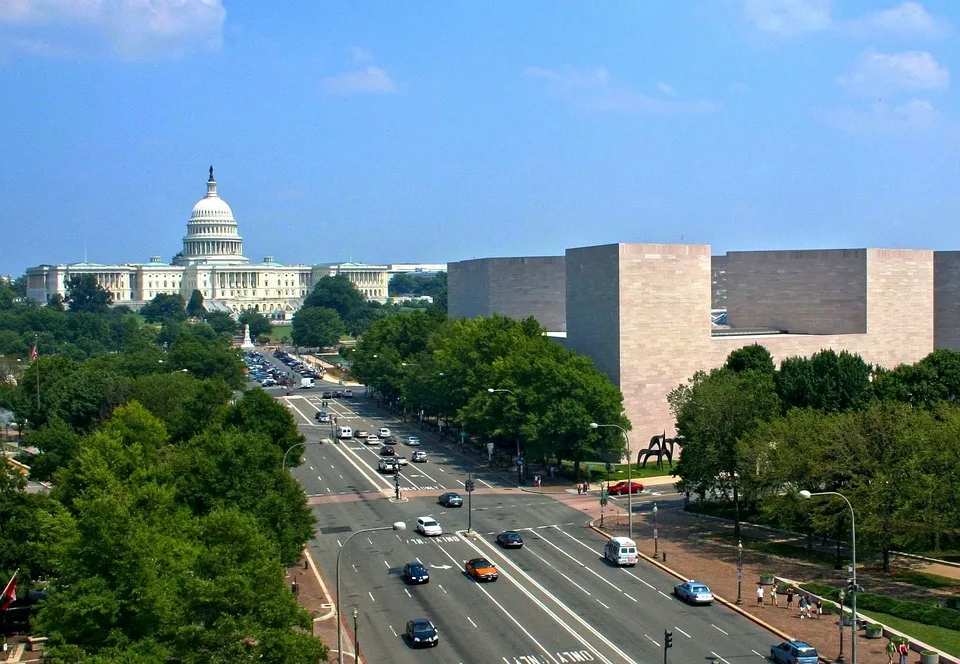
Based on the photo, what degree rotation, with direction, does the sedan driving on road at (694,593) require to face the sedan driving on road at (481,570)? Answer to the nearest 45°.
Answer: approximately 45° to its left

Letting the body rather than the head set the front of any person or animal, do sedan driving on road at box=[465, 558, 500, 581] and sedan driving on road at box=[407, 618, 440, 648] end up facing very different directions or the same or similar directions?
same or similar directions

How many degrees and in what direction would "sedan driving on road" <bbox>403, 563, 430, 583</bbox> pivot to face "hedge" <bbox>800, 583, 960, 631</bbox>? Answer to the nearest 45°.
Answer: approximately 45° to its left

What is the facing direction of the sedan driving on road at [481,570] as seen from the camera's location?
facing the viewer and to the right of the viewer

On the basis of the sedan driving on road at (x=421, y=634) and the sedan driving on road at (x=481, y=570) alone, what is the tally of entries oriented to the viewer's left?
0

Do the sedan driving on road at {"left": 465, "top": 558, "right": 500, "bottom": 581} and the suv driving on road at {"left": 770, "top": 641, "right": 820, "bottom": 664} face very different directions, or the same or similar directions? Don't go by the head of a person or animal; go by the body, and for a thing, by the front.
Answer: very different directions

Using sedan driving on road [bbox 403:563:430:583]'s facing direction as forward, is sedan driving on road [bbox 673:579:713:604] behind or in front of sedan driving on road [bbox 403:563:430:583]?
in front

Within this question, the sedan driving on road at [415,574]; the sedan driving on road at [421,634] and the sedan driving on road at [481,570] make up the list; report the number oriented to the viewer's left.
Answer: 0

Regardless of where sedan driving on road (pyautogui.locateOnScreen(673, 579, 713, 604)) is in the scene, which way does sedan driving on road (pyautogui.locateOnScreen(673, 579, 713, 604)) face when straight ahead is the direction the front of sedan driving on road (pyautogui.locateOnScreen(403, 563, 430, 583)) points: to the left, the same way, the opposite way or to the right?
the opposite way

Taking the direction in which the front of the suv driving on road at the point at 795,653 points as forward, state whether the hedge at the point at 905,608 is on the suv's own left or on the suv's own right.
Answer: on the suv's own right

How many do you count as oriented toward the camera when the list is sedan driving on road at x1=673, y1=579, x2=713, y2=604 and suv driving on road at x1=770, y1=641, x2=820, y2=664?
0

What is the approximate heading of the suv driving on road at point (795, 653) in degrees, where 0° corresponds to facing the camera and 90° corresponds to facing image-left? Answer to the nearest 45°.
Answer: approximately 135°

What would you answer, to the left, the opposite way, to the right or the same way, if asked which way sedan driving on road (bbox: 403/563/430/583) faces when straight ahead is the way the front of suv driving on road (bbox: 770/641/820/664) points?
the opposite way

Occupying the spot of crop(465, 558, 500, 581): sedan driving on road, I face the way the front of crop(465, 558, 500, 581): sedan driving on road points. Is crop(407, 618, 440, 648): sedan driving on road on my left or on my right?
on my right

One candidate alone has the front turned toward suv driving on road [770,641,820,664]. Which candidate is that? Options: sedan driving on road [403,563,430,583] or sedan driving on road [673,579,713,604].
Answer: sedan driving on road [403,563,430,583]

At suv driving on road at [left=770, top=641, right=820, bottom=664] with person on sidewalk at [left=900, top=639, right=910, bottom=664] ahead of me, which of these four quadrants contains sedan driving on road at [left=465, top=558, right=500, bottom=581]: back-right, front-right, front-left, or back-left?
back-left

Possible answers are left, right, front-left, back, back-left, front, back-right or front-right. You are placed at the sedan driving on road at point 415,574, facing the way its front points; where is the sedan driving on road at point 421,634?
front-right
